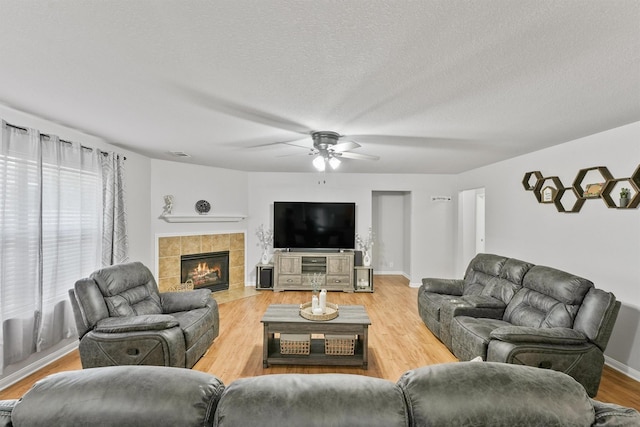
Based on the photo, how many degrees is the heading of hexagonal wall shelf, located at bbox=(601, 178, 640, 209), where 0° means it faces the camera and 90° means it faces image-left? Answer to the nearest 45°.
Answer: approximately 45°

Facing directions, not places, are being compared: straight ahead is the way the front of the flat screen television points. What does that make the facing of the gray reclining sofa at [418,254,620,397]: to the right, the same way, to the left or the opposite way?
to the right

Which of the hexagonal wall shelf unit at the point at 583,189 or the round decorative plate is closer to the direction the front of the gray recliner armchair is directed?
the hexagonal wall shelf unit

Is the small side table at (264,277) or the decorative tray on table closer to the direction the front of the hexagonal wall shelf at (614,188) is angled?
the decorative tray on table

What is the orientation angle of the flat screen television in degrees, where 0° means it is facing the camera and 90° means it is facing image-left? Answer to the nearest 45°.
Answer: approximately 0°

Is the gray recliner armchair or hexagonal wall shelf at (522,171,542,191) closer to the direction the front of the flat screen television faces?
the gray recliner armchair

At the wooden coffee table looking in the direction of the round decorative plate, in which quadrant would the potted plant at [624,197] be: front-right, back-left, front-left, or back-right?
back-right

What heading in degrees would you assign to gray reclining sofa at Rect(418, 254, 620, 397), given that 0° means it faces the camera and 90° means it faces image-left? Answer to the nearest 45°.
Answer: approximately 45°

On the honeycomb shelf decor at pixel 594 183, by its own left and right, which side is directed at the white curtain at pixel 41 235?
front

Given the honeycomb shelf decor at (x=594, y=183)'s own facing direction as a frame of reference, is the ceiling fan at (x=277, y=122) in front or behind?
in front

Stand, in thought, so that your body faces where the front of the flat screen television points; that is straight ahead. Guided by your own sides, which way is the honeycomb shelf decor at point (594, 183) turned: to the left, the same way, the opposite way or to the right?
to the right

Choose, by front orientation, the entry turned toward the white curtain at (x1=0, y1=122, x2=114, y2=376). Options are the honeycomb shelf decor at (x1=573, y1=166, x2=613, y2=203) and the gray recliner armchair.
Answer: the honeycomb shelf decor

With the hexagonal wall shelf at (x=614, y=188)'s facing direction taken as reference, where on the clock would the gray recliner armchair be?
The gray recliner armchair is roughly at 12 o'clock from the hexagonal wall shelf.

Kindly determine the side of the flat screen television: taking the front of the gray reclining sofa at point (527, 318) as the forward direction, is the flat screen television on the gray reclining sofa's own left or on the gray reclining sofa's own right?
on the gray reclining sofa's own right

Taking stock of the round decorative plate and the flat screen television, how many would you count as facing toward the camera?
2

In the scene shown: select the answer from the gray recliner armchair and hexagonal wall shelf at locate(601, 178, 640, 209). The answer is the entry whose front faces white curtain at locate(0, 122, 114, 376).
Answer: the hexagonal wall shelf

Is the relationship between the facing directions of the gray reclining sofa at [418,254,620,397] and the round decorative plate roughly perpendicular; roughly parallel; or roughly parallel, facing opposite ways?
roughly perpendicular

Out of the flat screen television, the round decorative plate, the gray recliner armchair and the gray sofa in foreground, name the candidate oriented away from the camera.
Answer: the gray sofa in foreground

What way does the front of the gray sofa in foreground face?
away from the camera
